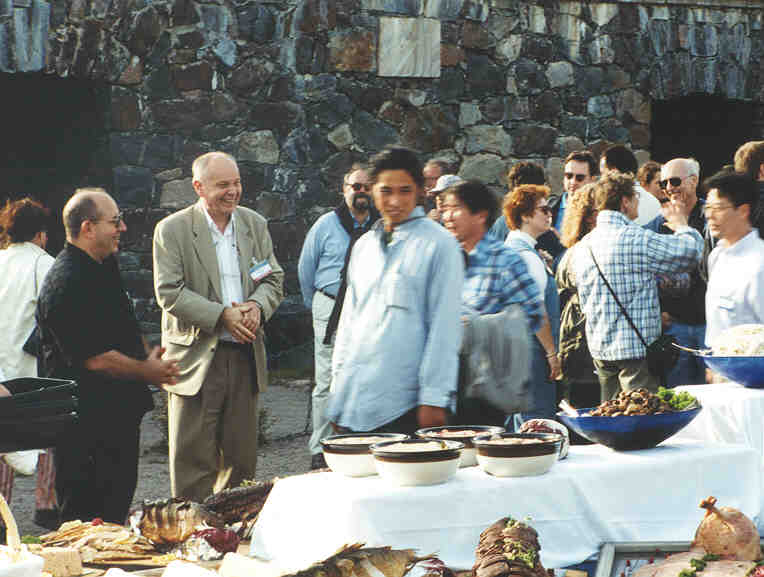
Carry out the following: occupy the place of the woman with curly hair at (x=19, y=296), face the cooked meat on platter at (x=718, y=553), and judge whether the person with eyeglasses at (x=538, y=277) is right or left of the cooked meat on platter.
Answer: left

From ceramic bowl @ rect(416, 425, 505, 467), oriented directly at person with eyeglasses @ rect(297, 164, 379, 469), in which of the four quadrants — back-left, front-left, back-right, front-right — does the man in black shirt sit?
front-left

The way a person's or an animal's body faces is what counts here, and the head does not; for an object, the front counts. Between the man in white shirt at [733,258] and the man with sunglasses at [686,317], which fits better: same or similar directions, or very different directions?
same or similar directions

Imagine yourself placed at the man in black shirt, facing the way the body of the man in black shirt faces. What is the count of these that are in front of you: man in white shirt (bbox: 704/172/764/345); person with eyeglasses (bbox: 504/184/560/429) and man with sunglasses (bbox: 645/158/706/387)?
3

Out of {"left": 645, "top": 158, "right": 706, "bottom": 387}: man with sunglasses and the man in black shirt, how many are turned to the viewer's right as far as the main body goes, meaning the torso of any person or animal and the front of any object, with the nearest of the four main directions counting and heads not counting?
1

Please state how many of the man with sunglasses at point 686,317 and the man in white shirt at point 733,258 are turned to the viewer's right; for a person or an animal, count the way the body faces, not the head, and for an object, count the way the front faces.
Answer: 0

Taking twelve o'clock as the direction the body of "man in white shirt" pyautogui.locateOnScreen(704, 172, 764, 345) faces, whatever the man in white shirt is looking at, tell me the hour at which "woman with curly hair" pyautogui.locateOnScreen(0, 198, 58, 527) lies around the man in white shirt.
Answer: The woman with curly hair is roughly at 1 o'clock from the man in white shirt.

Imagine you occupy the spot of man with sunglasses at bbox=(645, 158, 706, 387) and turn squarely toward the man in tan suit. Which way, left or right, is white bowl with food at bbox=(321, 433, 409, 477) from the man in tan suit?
left
